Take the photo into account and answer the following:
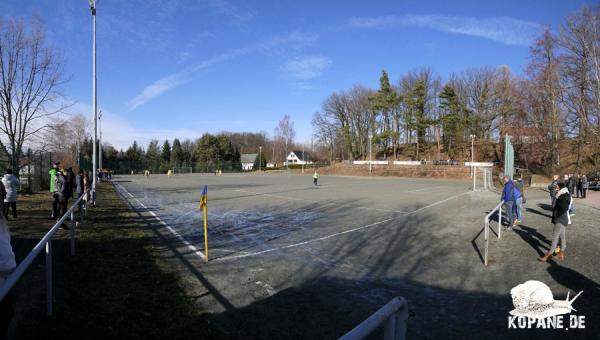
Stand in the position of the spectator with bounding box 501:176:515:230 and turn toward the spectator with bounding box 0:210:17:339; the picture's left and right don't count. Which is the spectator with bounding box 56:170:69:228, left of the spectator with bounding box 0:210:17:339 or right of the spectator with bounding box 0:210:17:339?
right

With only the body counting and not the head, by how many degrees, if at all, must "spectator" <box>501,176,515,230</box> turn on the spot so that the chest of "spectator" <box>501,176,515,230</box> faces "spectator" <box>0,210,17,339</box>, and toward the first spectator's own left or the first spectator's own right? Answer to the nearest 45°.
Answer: approximately 90° to the first spectator's own left

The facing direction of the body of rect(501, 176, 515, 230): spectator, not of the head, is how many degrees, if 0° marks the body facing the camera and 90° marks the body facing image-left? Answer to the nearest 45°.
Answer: approximately 90°

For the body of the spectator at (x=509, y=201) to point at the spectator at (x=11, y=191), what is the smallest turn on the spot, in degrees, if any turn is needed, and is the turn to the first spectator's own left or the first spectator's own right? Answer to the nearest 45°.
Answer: approximately 45° to the first spectator's own left

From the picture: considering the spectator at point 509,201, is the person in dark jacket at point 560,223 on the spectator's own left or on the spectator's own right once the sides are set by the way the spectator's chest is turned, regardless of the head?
on the spectator's own left

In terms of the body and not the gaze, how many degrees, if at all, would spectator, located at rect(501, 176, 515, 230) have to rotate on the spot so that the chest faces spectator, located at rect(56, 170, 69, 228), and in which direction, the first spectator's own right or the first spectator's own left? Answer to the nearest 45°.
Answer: approximately 45° to the first spectator's own left

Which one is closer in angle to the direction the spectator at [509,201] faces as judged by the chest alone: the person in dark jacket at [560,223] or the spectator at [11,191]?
the spectator
